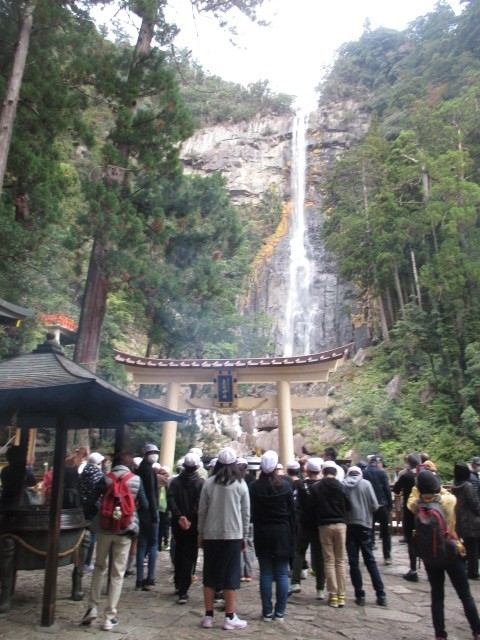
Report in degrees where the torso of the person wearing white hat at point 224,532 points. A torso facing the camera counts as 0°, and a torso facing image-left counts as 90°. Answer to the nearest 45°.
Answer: approximately 180°

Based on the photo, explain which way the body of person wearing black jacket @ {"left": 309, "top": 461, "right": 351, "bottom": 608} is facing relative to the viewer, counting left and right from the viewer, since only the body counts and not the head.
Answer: facing away from the viewer

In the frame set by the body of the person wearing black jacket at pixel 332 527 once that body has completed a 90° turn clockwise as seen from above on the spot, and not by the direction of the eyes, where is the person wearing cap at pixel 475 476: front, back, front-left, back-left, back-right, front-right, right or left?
front-left

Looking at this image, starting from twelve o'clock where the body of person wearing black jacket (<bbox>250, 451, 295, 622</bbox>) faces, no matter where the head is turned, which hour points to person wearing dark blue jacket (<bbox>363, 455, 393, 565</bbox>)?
person wearing dark blue jacket (<bbox>363, 455, 393, 565</bbox>) is roughly at 1 o'clock from person wearing black jacket (<bbox>250, 451, 295, 622</bbox>).

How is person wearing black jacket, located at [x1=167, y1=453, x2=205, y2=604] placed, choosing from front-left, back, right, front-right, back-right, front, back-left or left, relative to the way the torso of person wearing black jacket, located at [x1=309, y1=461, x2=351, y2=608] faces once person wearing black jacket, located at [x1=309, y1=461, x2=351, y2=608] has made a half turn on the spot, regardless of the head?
right

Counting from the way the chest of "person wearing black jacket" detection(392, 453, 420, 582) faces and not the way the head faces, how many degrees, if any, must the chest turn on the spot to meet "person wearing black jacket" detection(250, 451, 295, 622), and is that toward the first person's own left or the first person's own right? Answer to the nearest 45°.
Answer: approximately 45° to the first person's own left

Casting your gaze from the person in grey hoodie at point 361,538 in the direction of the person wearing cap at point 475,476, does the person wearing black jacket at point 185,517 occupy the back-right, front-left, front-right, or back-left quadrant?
back-left

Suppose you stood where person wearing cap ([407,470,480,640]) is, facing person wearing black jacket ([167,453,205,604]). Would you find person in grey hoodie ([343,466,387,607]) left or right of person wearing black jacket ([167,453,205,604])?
right

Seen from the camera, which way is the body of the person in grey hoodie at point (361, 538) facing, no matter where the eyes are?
away from the camera

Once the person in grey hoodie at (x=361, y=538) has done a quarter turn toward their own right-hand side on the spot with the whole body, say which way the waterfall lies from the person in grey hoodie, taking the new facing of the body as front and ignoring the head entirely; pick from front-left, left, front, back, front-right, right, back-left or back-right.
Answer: left

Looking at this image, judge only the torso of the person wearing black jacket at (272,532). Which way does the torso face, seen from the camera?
away from the camera

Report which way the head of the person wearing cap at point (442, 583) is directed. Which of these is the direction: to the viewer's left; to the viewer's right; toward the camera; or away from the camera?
away from the camera

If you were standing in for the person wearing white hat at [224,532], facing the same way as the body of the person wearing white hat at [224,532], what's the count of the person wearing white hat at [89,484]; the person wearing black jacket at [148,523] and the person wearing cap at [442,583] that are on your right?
1

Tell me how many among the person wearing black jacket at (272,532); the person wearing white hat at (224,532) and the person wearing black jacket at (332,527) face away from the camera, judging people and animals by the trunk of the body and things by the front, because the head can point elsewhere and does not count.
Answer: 3

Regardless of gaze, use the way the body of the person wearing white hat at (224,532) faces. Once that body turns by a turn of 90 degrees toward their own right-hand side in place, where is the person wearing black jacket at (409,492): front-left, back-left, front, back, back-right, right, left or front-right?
front-left

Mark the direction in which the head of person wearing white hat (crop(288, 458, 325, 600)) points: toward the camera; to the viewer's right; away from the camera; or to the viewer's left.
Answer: away from the camera
